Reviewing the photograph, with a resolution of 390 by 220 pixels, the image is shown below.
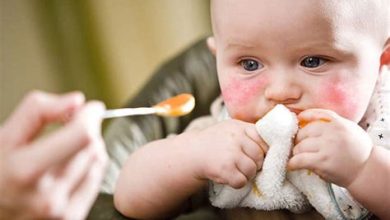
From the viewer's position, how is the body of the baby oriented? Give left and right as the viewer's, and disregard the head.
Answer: facing the viewer

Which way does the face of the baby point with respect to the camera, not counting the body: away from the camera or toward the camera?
toward the camera
